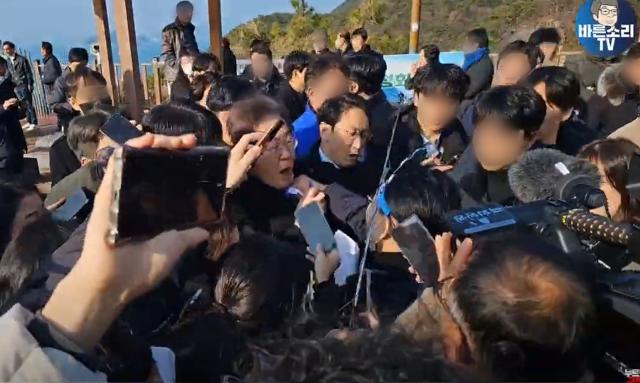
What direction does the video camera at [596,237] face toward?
to the viewer's left

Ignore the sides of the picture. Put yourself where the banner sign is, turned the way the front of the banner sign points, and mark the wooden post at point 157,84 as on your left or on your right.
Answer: on your right

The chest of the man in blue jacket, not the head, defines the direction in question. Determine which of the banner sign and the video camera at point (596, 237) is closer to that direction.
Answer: the video camera

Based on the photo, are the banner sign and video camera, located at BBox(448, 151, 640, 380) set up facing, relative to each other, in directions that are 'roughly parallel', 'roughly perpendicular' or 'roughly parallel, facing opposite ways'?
roughly perpendicular

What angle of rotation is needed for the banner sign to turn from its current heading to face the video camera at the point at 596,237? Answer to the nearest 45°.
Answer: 0° — it already faces it

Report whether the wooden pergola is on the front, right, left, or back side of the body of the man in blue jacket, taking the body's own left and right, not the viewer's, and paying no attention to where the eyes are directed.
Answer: back

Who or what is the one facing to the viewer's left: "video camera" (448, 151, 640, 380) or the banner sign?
the video camera

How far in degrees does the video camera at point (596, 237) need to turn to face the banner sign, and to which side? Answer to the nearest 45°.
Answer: approximately 90° to its right

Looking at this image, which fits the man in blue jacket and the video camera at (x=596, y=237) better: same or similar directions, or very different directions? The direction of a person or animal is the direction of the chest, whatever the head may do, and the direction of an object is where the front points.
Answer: very different directions

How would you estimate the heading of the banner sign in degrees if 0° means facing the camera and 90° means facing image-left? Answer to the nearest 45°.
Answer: approximately 0°

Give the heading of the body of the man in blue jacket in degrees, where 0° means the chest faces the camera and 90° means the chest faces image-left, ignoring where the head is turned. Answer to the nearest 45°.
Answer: approximately 315°
